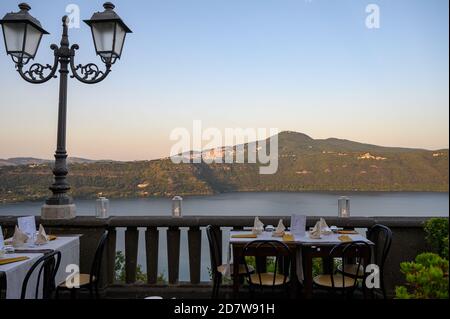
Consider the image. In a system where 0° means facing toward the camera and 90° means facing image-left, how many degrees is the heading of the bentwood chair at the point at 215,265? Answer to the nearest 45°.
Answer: approximately 270°

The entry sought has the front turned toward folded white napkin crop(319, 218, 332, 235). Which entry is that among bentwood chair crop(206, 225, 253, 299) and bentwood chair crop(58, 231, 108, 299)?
bentwood chair crop(206, 225, 253, 299)

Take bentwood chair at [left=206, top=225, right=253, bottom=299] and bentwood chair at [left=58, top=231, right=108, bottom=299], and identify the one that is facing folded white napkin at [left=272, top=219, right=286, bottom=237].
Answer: bentwood chair at [left=206, top=225, right=253, bottom=299]

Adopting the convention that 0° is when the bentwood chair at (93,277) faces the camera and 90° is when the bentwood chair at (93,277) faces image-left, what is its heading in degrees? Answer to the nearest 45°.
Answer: approximately 90°

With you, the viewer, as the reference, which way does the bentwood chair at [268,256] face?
facing away from the viewer

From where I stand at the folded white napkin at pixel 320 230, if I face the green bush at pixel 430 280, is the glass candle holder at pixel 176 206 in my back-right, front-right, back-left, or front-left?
back-right

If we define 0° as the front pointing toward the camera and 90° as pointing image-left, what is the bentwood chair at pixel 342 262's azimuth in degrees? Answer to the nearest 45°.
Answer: approximately 135°

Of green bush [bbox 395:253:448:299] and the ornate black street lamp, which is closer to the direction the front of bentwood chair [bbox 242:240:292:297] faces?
the ornate black street lamp

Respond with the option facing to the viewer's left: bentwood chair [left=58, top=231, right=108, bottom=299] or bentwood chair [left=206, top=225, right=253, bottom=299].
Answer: bentwood chair [left=58, top=231, right=108, bottom=299]
